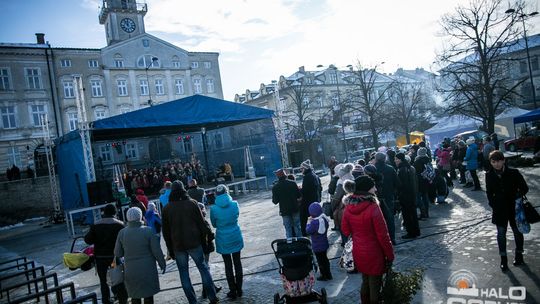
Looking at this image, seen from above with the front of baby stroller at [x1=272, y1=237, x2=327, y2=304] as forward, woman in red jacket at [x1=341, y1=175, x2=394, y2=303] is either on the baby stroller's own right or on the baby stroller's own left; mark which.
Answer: on the baby stroller's own right

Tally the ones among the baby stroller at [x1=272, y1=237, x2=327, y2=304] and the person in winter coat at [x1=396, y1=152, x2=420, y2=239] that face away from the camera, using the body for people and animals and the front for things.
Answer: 1

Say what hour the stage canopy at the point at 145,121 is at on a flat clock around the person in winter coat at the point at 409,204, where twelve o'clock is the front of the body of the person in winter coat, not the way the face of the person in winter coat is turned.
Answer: The stage canopy is roughly at 1 o'clock from the person in winter coat.

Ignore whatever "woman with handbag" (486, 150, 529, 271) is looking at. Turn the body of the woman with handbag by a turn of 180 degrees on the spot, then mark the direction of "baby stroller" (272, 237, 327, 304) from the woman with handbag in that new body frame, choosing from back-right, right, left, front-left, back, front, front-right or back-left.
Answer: back-left

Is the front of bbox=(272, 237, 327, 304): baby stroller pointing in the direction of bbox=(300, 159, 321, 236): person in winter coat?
yes

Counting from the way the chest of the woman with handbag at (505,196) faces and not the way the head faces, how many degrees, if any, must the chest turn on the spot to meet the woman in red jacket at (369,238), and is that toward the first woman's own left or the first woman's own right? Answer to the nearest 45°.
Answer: approximately 45° to the first woman's own right

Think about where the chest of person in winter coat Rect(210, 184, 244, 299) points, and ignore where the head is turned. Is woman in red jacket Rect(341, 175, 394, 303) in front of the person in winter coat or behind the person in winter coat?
behind

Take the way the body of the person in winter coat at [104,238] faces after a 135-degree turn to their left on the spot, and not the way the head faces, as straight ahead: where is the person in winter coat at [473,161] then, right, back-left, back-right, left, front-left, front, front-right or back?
back-left

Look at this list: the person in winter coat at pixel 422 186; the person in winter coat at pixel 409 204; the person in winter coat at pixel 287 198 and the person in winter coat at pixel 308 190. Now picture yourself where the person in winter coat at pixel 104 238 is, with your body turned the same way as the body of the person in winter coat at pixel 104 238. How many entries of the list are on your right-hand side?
4

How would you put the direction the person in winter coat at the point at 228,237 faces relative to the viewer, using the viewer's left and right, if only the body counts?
facing away from the viewer

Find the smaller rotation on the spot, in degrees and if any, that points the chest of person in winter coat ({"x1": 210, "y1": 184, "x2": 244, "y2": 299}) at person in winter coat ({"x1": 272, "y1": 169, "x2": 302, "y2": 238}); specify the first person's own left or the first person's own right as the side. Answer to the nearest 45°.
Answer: approximately 45° to the first person's own right

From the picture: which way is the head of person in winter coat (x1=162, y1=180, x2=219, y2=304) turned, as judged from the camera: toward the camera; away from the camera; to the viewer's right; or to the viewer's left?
away from the camera

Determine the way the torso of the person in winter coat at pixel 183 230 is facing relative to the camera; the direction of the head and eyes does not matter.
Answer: away from the camera

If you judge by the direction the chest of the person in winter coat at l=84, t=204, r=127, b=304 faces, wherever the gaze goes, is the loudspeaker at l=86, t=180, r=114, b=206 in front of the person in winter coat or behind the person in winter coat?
in front

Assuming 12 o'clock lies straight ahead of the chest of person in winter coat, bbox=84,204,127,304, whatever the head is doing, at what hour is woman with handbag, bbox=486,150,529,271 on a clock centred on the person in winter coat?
The woman with handbag is roughly at 4 o'clock from the person in winter coat.

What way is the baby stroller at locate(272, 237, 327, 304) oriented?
away from the camera

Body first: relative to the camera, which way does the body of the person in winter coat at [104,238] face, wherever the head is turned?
away from the camera
